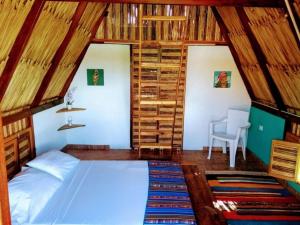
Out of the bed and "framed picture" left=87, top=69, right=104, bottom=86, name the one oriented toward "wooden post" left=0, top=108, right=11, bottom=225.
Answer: the framed picture

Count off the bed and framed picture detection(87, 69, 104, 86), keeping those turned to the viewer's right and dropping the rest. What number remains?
1

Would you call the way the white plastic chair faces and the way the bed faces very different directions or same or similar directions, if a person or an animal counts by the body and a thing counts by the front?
very different directions

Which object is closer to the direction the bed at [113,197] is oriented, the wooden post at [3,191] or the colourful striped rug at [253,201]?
the colourful striped rug

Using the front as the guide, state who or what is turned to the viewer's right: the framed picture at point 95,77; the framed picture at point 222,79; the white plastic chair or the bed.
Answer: the bed

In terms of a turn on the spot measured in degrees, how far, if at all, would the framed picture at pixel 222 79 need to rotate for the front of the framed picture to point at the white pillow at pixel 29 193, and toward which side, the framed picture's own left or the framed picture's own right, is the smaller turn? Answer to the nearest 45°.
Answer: approximately 45° to the framed picture's own right

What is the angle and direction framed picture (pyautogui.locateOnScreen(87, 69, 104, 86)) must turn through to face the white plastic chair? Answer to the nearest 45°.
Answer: approximately 90° to its left

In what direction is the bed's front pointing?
to the viewer's right

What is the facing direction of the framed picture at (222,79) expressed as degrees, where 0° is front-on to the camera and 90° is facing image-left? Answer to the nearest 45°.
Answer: approximately 0°
